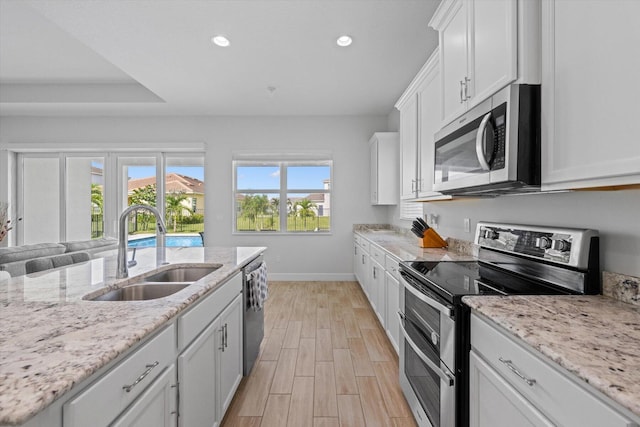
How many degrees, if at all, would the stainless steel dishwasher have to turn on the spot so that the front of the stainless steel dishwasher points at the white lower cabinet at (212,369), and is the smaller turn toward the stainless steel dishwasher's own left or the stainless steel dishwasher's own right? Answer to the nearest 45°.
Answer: approximately 90° to the stainless steel dishwasher's own right

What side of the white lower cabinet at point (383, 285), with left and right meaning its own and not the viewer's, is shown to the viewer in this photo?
left

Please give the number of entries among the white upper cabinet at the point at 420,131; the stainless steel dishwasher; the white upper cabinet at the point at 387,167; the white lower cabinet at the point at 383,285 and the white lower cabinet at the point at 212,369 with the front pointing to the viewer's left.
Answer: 3

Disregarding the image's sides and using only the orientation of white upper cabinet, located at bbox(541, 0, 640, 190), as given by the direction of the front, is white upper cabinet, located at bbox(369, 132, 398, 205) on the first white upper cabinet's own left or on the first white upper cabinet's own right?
on the first white upper cabinet's own right

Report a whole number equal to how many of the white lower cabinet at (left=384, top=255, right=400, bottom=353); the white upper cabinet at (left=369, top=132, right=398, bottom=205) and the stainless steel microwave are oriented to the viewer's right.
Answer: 0

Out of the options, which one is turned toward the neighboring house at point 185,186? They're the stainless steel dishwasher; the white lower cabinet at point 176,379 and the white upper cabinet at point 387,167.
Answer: the white upper cabinet

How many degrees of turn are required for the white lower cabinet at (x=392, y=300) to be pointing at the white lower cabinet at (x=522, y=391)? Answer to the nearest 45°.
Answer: approximately 90° to its left

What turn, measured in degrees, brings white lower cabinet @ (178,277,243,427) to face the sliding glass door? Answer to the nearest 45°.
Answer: approximately 180°

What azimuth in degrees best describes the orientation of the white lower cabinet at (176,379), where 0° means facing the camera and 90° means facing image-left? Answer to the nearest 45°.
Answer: approximately 315°

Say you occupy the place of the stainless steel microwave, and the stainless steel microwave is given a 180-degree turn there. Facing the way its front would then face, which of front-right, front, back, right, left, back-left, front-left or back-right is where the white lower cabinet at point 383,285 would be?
left

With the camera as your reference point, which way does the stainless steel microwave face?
facing the viewer and to the left of the viewer

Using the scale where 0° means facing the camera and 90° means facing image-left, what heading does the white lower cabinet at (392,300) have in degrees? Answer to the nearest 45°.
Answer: approximately 90°

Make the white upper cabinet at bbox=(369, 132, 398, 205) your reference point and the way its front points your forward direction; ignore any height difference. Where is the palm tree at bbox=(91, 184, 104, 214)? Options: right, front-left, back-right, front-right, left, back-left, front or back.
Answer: front

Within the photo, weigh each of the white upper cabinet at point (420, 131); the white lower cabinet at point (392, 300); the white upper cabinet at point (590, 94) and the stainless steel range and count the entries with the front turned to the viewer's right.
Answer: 0
